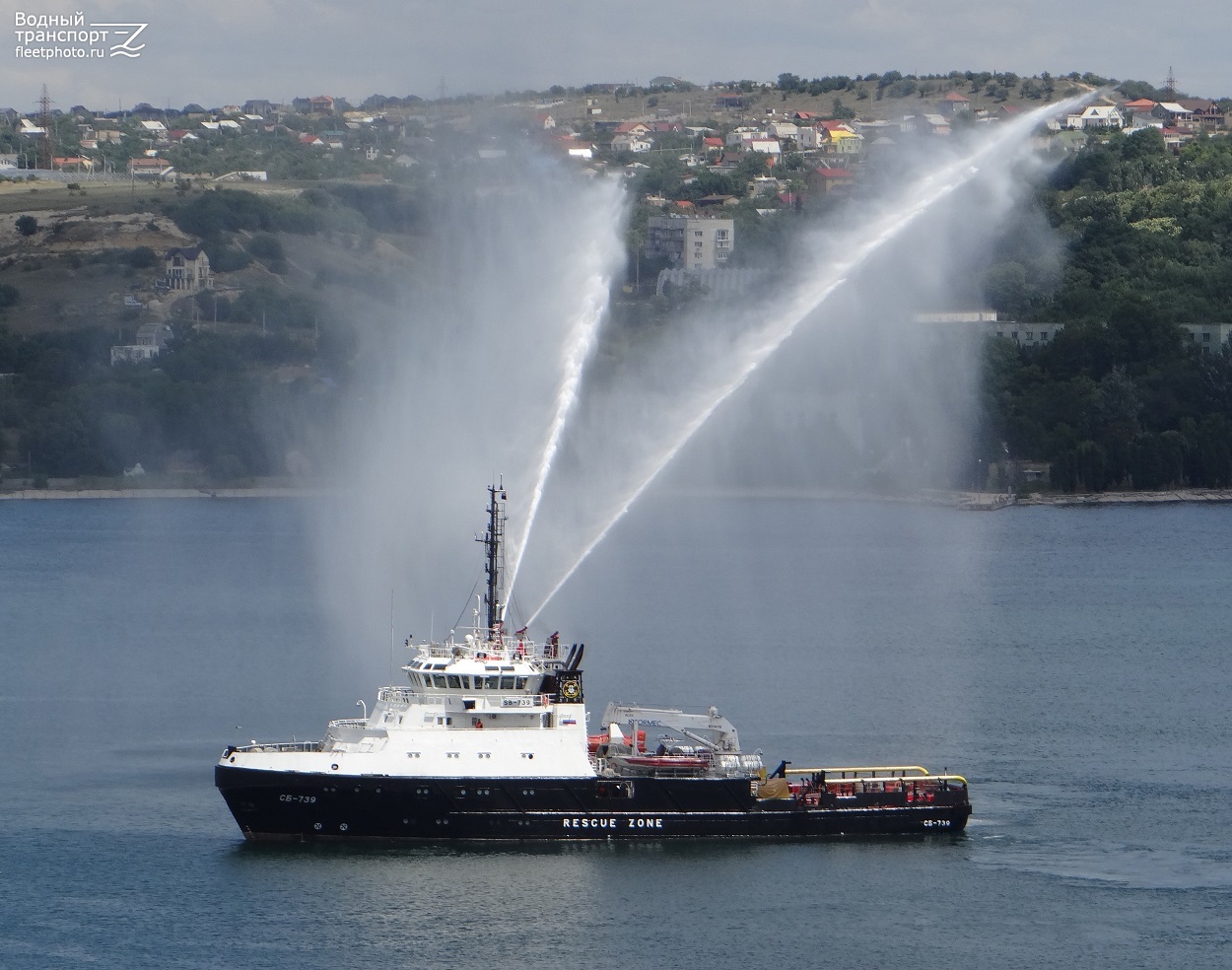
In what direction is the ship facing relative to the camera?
to the viewer's left
